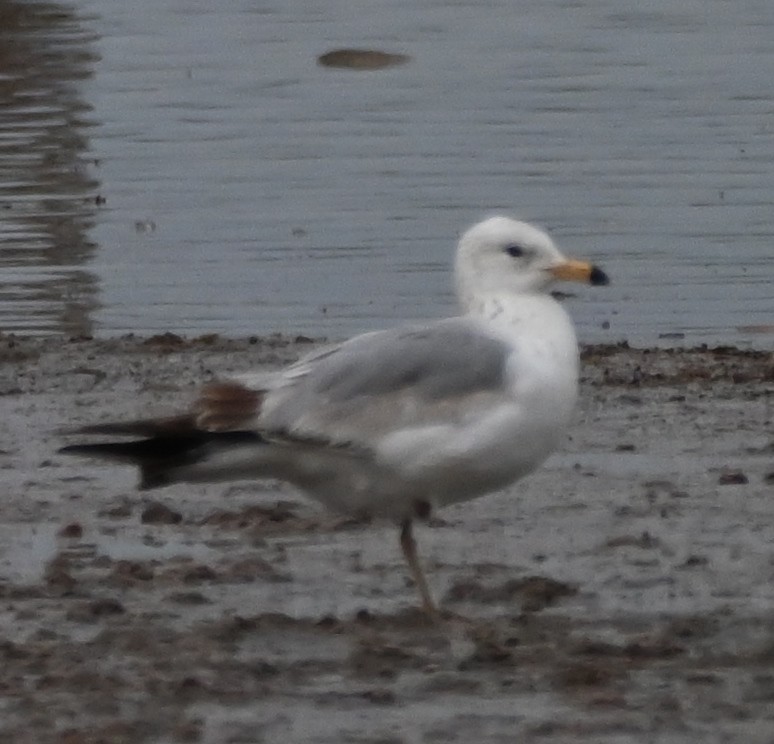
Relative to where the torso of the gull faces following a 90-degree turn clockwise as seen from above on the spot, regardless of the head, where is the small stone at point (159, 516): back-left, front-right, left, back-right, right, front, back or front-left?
back-right

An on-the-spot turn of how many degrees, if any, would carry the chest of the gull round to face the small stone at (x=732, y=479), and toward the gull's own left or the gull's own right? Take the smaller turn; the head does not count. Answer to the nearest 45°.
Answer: approximately 45° to the gull's own left

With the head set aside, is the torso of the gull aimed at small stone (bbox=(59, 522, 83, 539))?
no

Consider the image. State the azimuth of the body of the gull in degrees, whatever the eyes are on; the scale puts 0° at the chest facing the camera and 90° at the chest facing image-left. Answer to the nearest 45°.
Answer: approximately 270°

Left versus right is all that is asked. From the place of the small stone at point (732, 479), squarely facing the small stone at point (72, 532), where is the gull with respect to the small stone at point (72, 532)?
left
